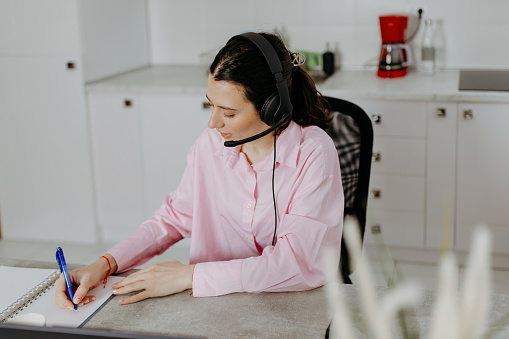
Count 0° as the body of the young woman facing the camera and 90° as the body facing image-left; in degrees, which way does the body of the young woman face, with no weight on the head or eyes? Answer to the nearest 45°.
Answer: approximately 45°

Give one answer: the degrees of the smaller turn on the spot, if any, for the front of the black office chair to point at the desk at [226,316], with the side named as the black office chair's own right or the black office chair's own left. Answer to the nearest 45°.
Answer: approximately 45° to the black office chair's own left

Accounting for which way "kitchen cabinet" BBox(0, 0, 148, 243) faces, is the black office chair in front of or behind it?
in front

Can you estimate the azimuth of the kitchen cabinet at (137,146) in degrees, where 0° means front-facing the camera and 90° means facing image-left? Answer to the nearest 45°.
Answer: approximately 0°

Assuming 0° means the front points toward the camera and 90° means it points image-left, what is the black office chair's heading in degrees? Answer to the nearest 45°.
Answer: approximately 45°

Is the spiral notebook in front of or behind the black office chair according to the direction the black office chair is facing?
in front

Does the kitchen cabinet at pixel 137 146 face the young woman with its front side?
yes

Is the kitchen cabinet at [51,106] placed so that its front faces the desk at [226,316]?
yes

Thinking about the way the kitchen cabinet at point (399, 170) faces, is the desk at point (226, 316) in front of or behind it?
in front
